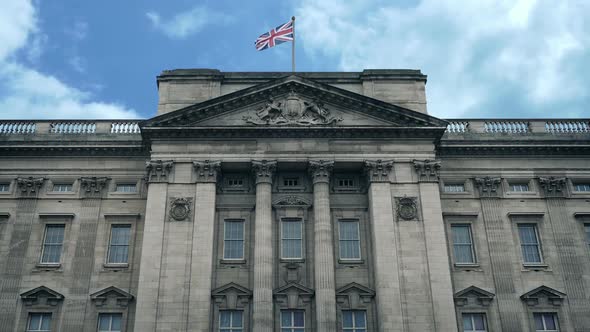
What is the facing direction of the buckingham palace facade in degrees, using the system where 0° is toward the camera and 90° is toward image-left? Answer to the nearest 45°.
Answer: approximately 0°
